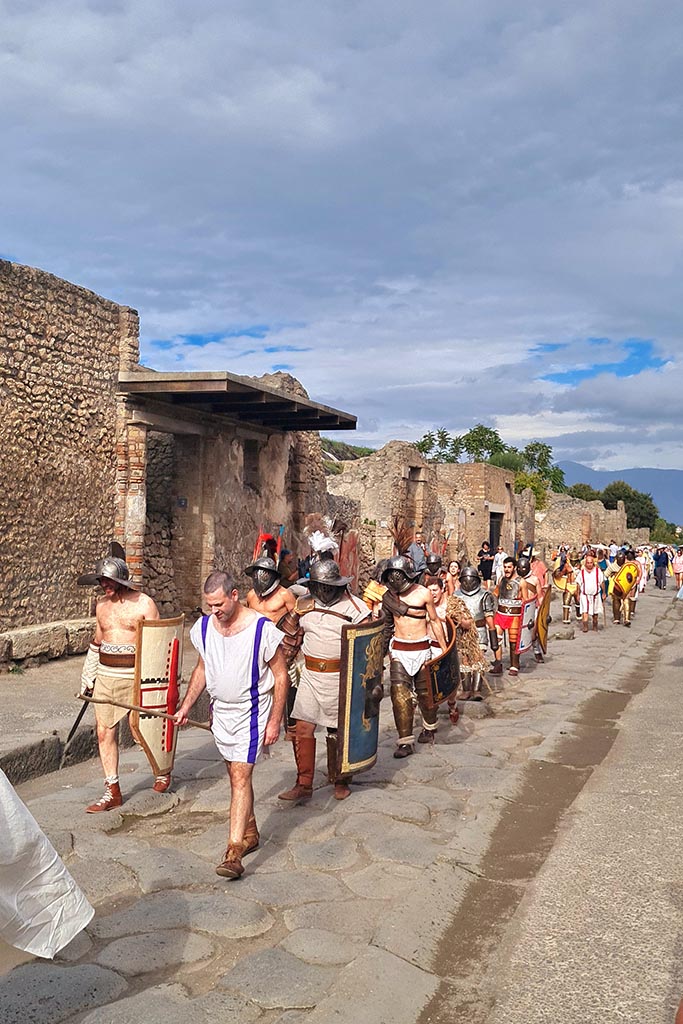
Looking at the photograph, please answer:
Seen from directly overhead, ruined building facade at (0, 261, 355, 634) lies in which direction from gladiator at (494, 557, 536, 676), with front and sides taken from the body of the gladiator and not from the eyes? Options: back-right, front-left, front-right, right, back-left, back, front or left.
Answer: front-right

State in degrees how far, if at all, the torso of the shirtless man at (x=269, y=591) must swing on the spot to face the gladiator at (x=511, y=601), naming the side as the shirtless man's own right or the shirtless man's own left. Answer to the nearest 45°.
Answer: approximately 180°

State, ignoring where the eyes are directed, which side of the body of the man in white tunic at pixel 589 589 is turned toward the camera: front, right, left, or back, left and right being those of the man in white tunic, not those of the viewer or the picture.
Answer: front

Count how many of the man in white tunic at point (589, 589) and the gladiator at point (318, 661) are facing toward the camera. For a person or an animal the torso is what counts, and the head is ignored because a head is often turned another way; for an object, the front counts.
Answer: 2

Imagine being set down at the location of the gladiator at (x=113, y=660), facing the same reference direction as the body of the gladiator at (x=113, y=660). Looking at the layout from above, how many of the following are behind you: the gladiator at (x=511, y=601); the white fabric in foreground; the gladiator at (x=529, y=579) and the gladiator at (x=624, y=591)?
3

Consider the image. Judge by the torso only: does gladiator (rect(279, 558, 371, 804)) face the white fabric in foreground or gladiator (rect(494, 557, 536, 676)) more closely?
the white fabric in foreground

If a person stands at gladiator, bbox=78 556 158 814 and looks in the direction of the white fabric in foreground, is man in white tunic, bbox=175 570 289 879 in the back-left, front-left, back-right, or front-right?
front-left

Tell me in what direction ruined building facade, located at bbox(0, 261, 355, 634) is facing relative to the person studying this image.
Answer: facing the viewer and to the right of the viewer

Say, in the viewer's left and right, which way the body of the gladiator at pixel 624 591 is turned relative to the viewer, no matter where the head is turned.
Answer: facing the viewer

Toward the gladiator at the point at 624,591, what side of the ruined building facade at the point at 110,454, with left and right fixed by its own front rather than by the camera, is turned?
left

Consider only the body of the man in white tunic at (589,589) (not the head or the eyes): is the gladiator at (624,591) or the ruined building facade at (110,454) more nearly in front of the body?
the ruined building facade

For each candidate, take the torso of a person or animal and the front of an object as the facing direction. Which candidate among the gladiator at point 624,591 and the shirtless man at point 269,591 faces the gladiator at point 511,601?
the gladiator at point 624,591

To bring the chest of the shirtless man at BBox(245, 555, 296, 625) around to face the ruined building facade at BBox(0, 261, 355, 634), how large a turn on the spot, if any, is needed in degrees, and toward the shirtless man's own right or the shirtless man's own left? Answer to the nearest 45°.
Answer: approximately 135° to the shirtless man's own right

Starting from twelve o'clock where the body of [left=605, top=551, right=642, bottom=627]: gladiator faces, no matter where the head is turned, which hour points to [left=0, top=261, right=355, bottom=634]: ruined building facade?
The ruined building facade is roughly at 1 o'clock from the gladiator.

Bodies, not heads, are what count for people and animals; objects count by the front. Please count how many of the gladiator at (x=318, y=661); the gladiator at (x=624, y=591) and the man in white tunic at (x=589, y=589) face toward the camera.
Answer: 3

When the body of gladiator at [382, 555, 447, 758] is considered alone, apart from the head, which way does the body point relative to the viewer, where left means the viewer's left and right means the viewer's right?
facing the viewer and to the left of the viewer

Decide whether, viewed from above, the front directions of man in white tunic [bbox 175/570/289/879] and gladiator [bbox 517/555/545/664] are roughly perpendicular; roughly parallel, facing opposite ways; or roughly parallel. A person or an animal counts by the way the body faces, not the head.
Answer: roughly parallel

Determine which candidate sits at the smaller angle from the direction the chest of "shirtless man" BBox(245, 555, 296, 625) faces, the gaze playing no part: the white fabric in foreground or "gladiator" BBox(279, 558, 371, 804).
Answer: the white fabric in foreground
